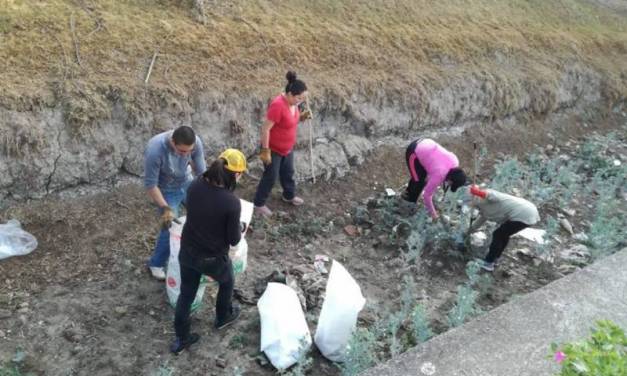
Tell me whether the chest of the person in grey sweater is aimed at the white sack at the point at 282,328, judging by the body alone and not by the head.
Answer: no

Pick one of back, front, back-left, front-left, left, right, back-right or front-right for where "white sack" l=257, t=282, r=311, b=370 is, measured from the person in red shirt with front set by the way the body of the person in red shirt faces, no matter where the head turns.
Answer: front-right

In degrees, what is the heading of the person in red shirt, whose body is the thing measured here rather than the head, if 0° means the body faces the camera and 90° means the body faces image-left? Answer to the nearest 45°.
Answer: approximately 315°

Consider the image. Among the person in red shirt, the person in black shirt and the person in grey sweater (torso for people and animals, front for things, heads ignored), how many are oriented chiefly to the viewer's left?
1

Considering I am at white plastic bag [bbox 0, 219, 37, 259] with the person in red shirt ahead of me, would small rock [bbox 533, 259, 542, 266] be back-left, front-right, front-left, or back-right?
front-right

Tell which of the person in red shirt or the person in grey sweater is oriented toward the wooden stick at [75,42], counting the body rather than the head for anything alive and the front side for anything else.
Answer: the person in grey sweater

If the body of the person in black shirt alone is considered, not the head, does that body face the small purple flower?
no

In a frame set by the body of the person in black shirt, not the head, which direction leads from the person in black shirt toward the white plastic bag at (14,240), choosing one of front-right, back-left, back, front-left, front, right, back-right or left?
left

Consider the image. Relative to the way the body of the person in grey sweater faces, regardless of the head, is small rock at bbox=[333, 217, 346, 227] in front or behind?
in front

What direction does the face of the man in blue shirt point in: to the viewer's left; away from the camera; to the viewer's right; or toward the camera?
toward the camera

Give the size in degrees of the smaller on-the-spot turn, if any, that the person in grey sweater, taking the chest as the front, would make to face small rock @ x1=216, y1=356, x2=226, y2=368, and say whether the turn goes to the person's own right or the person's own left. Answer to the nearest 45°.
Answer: approximately 45° to the person's own left

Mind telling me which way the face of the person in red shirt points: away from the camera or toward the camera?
toward the camera

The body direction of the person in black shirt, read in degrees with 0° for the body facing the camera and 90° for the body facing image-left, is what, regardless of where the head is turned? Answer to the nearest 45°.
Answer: approximately 225°

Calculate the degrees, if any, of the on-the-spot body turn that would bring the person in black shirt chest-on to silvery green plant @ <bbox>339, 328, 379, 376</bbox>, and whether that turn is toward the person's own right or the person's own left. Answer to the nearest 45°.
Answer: approximately 45° to the person's own right
